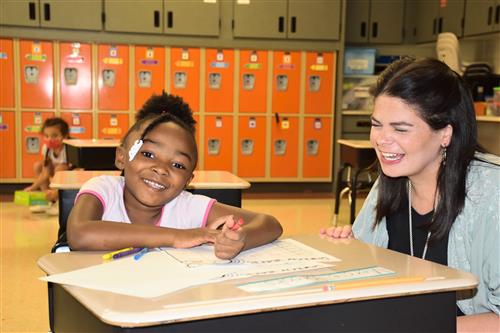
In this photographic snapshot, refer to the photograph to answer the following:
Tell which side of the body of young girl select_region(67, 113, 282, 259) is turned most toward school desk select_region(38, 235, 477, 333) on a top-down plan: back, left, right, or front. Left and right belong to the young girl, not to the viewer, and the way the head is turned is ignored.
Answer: front

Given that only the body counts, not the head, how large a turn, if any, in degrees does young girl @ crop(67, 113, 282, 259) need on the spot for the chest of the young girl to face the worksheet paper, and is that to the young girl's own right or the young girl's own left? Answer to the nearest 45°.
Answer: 0° — they already face it

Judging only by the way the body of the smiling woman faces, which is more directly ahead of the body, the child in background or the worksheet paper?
the worksheet paper

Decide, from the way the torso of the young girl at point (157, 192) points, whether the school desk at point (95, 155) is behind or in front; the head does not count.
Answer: behind

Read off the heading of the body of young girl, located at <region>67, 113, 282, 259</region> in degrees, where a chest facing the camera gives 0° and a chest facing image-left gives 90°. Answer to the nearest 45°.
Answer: approximately 0°

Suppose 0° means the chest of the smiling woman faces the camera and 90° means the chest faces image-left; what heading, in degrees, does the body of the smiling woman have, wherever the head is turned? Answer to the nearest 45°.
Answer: approximately 45°

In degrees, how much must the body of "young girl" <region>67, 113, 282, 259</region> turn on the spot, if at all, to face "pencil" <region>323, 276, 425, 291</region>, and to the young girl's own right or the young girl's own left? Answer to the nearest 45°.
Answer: approximately 45° to the young girl's own left

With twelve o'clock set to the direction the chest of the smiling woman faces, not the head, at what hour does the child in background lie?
The child in background is roughly at 3 o'clock from the smiling woman.

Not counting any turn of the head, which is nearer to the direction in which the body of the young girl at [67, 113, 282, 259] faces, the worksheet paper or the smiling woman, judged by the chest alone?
the worksheet paper

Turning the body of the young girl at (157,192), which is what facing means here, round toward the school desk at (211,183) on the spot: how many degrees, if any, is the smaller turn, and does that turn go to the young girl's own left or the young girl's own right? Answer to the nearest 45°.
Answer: approximately 180°

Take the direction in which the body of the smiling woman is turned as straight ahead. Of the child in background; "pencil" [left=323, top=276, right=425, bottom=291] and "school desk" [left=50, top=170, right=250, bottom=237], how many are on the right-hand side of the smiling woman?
2

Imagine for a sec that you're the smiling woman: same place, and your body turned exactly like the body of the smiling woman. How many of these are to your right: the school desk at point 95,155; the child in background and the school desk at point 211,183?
3

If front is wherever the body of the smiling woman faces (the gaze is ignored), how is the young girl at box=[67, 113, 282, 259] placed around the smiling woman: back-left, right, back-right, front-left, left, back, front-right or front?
front-right

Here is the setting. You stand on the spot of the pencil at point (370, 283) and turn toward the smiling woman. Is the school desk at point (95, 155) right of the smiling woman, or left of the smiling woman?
left

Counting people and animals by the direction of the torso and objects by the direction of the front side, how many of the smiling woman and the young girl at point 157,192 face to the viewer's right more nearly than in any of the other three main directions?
0

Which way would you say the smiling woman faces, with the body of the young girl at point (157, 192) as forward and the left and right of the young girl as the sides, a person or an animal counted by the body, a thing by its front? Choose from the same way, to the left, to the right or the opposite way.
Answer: to the right

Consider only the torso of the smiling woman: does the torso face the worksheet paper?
yes
